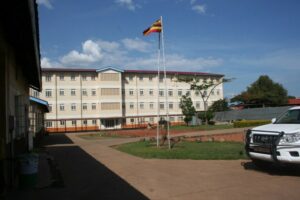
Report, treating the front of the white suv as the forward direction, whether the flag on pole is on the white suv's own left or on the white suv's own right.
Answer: on the white suv's own right

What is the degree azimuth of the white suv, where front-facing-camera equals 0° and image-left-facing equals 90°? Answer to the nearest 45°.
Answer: approximately 45°
